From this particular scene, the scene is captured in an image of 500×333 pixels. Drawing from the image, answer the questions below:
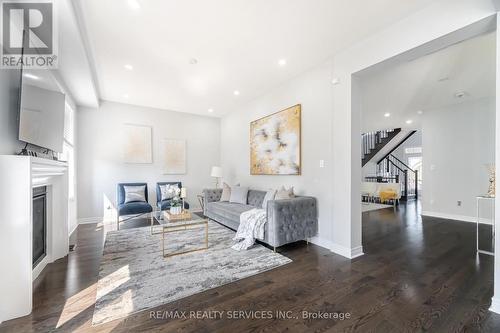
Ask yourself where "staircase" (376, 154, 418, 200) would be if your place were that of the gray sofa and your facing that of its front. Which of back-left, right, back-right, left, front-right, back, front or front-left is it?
back

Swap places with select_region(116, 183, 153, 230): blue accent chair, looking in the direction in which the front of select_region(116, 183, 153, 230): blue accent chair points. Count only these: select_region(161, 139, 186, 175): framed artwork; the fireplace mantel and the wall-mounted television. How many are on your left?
1

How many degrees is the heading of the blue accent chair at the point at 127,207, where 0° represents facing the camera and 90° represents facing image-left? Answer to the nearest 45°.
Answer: approximately 315°

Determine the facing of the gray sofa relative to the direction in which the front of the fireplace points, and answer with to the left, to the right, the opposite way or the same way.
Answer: the opposite way

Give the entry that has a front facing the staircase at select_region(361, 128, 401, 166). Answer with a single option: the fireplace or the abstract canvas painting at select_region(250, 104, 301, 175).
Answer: the fireplace

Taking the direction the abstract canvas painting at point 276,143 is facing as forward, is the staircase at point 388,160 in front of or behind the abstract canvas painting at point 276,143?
behind

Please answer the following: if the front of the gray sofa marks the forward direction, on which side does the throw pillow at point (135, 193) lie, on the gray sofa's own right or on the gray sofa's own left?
on the gray sofa's own right

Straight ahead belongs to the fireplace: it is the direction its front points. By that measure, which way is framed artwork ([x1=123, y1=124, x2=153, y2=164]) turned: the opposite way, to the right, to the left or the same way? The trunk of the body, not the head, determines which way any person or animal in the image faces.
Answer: to the right

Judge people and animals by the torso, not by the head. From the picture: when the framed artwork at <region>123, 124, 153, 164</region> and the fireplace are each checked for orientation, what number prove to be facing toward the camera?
1

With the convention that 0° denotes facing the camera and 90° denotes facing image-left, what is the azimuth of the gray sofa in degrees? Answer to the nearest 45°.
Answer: approximately 45°

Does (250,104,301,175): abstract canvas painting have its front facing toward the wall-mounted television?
yes

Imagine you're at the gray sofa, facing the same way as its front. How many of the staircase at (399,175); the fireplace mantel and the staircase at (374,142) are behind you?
2

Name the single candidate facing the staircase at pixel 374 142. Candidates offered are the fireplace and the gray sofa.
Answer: the fireplace

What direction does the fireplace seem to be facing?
to the viewer's right

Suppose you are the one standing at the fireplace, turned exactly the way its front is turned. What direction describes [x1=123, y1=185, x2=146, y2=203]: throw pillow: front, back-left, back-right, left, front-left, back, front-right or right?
front-left
